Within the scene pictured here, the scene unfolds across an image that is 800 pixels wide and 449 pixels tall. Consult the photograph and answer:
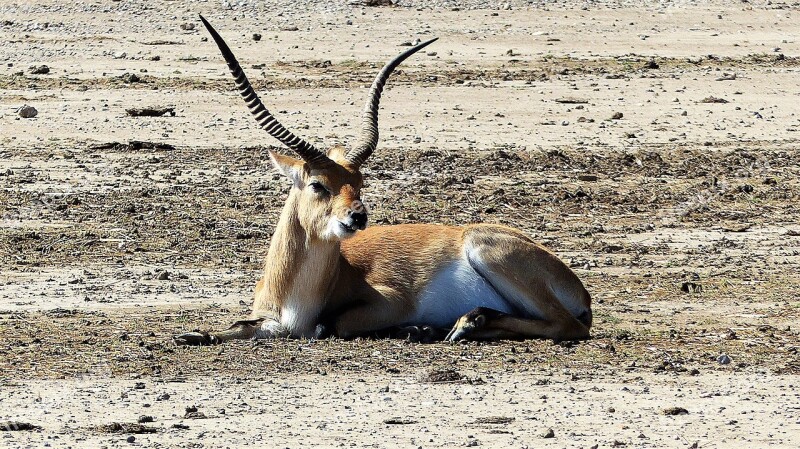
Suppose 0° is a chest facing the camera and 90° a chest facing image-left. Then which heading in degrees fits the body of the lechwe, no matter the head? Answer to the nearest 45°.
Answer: approximately 90°

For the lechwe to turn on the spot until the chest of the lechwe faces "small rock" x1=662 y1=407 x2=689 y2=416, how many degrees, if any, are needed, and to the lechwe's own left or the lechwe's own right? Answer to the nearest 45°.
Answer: approximately 135° to the lechwe's own left

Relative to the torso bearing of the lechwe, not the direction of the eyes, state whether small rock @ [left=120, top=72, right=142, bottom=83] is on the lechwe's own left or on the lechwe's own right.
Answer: on the lechwe's own right

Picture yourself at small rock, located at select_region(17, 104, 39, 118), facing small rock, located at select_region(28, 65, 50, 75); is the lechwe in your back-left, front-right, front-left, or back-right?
back-right

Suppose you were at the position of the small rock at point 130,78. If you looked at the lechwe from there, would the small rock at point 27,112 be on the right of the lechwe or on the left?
right
